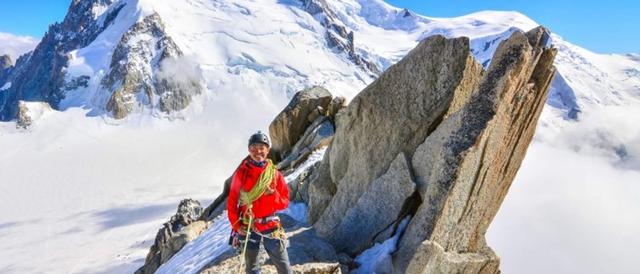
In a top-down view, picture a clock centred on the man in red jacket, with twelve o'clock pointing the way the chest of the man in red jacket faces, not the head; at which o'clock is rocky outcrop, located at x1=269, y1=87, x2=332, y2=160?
The rocky outcrop is roughly at 6 o'clock from the man in red jacket.

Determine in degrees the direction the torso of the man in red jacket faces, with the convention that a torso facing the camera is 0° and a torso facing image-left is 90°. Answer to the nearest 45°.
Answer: approximately 0°

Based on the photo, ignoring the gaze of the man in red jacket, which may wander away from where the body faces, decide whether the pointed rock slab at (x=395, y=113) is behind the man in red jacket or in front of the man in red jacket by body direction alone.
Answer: behind

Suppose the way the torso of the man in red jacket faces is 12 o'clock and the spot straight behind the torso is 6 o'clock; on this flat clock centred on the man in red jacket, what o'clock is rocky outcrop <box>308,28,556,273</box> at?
The rocky outcrop is roughly at 8 o'clock from the man in red jacket.

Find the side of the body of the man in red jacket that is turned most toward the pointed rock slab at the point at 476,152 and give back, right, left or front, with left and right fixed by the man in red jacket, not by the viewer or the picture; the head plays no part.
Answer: left
